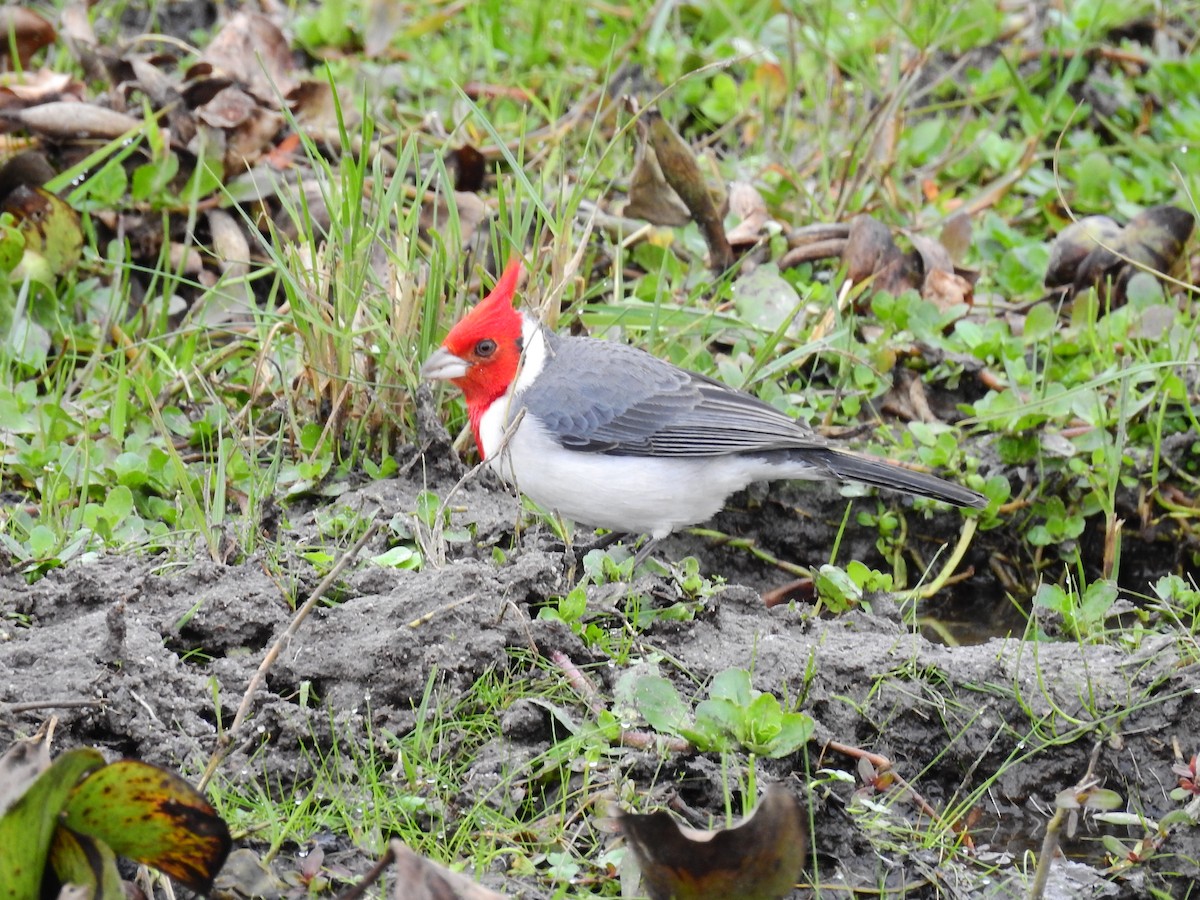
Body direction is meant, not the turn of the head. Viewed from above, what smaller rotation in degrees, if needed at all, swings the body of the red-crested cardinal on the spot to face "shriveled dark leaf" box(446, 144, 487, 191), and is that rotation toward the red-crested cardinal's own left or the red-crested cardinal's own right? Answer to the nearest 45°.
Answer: approximately 45° to the red-crested cardinal's own right

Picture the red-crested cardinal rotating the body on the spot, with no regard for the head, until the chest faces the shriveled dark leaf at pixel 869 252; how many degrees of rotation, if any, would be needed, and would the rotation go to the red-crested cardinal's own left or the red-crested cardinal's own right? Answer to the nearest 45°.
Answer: approximately 135° to the red-crested cardinal's own right

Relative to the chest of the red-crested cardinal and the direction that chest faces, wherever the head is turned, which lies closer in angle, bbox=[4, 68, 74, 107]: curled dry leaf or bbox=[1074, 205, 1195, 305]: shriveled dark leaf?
the curled dry leaf

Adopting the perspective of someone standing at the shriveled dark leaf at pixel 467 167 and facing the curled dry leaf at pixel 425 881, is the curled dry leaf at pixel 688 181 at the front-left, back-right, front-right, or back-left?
front-left

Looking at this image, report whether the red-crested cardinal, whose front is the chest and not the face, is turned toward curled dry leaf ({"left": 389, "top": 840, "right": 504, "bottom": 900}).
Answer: no

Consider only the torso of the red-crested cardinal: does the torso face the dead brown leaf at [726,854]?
no

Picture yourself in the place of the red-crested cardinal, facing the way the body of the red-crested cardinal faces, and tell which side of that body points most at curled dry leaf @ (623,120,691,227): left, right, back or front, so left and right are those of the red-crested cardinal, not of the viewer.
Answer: right

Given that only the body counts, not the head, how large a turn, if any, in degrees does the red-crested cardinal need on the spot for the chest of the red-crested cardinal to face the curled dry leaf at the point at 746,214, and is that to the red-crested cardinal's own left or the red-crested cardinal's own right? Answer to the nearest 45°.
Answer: approximately 90° to the red-crested cardinal's own right

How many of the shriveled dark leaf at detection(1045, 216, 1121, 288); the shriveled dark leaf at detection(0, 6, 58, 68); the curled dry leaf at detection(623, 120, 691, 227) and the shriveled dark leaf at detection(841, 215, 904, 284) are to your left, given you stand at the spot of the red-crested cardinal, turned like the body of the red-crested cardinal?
0

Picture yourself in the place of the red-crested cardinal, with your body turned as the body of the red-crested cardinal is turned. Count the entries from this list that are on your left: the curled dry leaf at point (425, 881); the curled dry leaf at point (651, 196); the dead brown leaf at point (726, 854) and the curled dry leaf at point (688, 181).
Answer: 2

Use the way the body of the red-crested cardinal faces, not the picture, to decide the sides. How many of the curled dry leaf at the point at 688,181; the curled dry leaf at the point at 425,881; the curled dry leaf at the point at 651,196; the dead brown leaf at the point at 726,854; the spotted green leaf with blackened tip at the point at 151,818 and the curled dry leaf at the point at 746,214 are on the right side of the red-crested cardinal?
3

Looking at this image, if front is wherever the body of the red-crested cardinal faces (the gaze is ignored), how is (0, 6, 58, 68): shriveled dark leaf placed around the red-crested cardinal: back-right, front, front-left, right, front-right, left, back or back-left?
front-right

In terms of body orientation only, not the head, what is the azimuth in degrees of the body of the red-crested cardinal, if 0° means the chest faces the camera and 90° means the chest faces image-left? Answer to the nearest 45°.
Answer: approximately 90°

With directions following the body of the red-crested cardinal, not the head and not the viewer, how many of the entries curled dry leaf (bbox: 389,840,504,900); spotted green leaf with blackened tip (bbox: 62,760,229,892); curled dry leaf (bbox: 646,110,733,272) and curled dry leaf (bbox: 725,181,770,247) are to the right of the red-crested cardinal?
2

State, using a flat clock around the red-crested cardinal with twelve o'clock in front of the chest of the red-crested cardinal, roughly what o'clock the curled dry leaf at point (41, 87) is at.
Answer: The curled dry leaf is roughly at 1 o'clock from the red-crested cardinal.

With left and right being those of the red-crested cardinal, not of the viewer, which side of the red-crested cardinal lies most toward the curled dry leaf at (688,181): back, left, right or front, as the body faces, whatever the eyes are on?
right

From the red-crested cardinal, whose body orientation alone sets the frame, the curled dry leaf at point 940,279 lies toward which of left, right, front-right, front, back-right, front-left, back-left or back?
back-right

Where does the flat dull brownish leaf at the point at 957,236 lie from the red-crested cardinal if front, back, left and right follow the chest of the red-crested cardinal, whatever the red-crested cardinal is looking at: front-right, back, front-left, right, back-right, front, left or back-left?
back-right

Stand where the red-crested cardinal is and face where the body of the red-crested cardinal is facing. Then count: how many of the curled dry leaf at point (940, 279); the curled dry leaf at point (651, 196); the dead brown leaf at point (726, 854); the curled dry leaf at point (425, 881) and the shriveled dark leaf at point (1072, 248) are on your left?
2
